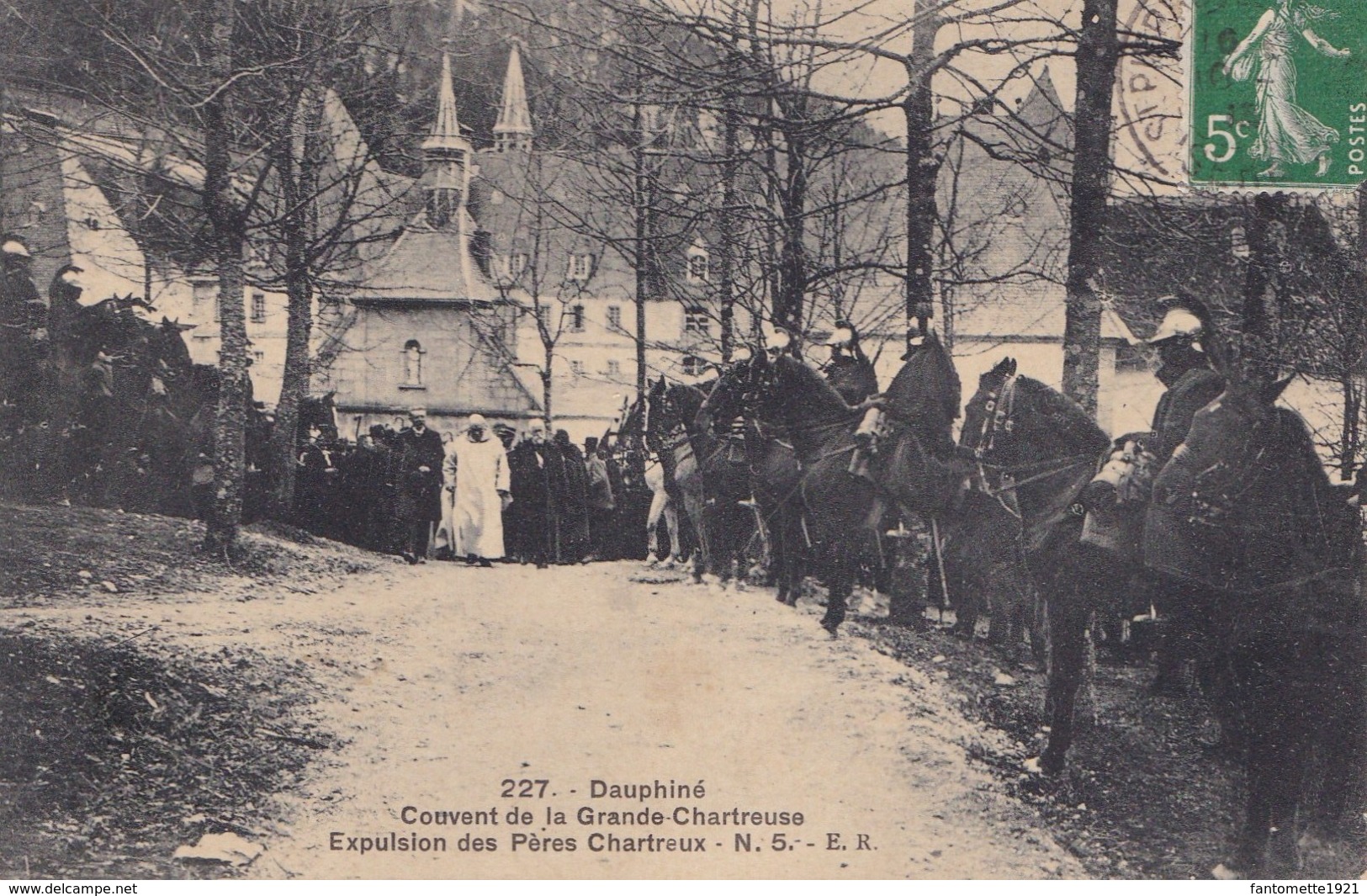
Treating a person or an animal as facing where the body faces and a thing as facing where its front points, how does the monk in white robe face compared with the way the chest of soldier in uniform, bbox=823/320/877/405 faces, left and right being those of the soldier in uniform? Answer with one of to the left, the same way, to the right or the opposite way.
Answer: to the left

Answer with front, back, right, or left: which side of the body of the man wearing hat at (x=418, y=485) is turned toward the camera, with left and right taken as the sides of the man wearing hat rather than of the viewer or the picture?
front

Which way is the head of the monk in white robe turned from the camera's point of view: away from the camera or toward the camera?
toward the camera

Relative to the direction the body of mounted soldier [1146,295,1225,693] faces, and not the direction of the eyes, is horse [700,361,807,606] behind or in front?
in front

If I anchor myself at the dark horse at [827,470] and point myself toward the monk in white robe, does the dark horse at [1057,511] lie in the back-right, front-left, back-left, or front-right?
back-left

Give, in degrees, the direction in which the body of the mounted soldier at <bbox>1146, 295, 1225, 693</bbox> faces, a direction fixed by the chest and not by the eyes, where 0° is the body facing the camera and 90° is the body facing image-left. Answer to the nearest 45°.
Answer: approximately 90°

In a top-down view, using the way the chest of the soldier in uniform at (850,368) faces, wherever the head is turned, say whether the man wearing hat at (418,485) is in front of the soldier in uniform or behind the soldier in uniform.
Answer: in front

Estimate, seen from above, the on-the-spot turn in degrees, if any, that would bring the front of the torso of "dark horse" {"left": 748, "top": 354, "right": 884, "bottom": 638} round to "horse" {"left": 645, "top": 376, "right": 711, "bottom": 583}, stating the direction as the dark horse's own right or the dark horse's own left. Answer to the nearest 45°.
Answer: approximately 90° to the dark horse's own right

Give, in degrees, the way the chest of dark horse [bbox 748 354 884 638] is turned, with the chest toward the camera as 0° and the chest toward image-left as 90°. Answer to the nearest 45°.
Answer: approximately 45°

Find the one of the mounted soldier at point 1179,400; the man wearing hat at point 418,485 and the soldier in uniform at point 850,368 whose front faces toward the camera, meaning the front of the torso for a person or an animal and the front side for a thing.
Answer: the man wearing hat

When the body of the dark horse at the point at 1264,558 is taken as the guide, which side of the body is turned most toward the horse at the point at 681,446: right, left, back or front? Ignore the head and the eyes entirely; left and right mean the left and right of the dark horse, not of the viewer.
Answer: right

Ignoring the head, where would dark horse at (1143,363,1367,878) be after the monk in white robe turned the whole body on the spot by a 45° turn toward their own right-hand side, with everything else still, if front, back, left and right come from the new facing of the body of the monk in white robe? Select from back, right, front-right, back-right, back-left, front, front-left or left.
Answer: left
